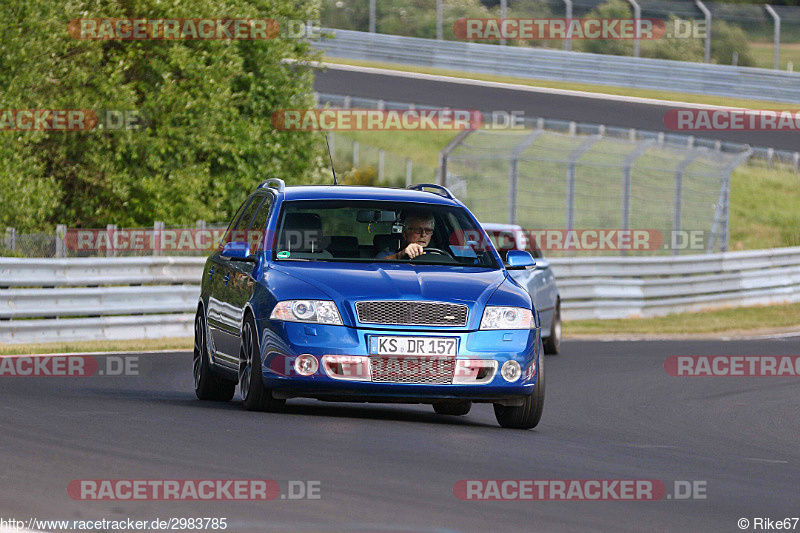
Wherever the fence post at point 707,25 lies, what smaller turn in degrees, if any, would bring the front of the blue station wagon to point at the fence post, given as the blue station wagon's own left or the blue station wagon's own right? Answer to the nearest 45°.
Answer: approximately 180°

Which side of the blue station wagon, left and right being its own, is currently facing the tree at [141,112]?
back

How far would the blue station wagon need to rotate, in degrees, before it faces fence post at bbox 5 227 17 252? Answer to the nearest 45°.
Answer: approximately 135° to its right

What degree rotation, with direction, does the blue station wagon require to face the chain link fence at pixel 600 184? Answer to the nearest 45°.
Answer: approximately 180°

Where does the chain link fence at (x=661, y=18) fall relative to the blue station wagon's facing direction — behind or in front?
behind

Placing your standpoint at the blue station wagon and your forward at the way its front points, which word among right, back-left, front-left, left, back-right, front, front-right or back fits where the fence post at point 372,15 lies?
back

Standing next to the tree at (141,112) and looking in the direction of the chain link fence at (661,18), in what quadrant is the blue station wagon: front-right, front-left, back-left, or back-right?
back-right

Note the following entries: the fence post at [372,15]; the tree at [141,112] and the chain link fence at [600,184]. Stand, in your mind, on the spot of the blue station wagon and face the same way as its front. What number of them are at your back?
3

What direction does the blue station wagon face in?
toward the camera

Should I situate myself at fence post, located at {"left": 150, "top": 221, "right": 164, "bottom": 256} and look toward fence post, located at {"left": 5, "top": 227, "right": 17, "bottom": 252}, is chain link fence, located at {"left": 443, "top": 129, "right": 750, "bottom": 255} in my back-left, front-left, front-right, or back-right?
back-right

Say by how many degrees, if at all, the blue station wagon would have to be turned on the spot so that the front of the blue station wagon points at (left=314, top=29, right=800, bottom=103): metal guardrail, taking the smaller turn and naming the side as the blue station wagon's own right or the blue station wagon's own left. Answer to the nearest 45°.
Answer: approximately 180°
